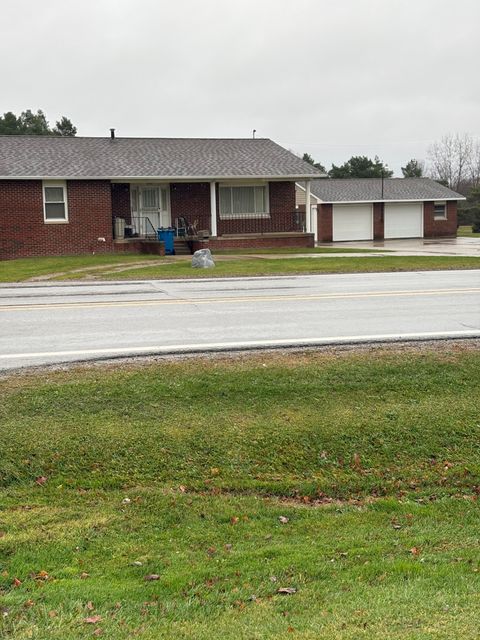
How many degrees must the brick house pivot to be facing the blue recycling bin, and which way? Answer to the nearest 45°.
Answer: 0° — it already faces it

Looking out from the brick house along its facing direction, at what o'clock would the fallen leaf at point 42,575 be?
The fallen leaf is roughly at 12 o'clock from the brick house.

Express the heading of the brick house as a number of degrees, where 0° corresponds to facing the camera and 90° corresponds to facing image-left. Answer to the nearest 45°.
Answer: approximately 0°

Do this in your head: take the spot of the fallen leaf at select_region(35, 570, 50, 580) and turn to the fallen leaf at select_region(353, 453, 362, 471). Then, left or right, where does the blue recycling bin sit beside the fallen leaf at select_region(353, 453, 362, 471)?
left
